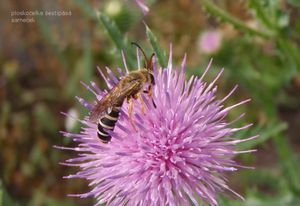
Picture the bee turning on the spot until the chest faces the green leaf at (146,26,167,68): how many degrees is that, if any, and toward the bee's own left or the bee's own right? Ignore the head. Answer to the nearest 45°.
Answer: approximately 45° to the bee's own left

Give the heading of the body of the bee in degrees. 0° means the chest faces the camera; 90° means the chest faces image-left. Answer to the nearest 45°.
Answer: approximately 270°

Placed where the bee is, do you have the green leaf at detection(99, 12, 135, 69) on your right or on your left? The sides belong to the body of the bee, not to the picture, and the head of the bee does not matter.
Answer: on your left

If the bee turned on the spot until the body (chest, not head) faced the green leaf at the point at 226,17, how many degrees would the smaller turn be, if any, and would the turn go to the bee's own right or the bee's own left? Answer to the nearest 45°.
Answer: approximately 45° to the bee's own left

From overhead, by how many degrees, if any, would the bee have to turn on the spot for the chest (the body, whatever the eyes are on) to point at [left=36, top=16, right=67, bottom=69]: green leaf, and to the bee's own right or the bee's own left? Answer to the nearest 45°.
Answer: approximately 90° to the bee's own left
